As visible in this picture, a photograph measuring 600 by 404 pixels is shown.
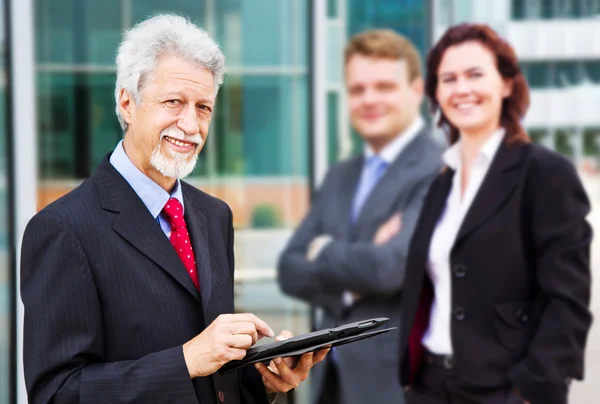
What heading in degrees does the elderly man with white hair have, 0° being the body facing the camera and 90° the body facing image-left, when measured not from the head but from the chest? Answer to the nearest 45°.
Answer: approximately 315°

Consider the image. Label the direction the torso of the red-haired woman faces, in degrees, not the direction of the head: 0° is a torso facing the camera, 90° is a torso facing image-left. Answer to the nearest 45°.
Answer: approximately 45°

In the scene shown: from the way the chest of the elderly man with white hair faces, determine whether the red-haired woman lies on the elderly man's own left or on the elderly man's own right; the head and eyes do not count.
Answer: on the elderly man's own left
